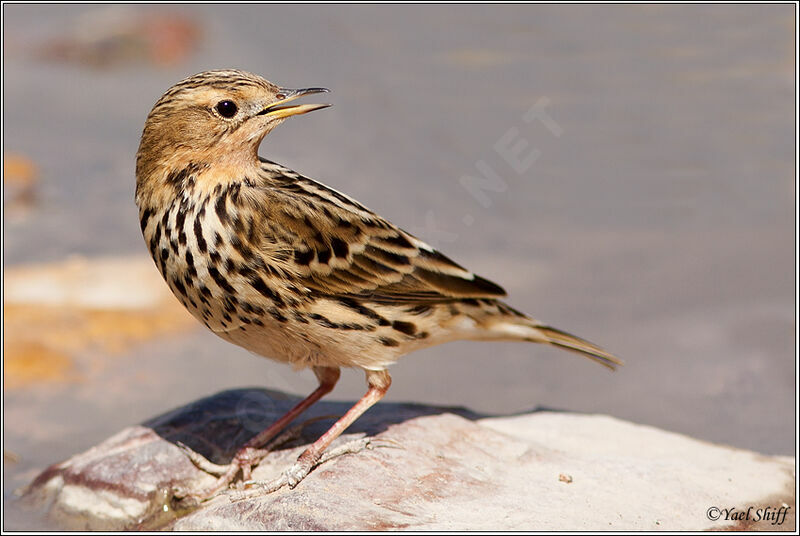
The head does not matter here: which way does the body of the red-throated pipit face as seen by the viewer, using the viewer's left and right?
facing to the left of the viewer

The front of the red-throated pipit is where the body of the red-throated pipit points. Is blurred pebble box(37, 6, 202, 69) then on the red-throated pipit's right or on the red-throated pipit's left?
on the red-throated pipit's right
